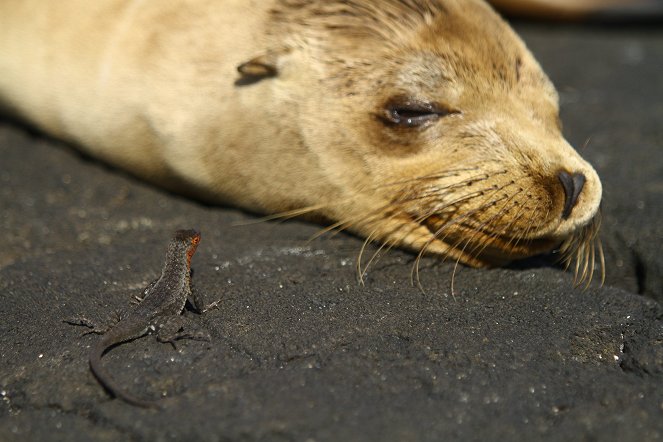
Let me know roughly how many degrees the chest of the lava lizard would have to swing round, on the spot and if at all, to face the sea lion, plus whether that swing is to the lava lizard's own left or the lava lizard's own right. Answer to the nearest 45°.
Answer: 0° — it already faces it

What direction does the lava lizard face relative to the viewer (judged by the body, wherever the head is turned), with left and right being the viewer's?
facing away from the viewer and to the right of the viewer
